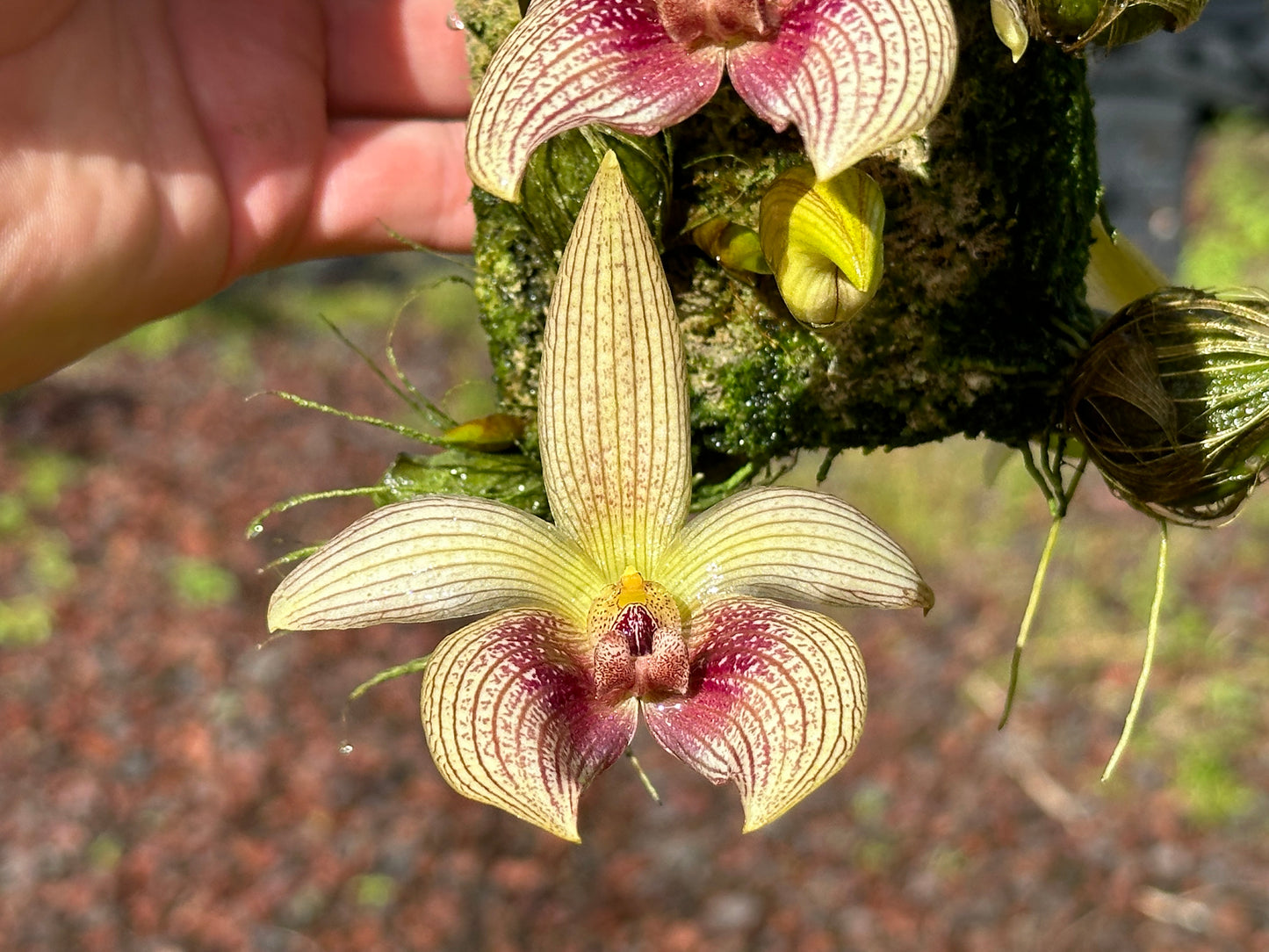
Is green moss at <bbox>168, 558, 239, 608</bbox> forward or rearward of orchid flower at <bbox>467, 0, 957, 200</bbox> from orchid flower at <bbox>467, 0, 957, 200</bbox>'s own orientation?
rearward

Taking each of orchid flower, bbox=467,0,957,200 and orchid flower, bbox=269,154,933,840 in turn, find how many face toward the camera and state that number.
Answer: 2

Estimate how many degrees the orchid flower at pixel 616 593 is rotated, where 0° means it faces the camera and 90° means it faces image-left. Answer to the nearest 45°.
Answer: approximately 0°

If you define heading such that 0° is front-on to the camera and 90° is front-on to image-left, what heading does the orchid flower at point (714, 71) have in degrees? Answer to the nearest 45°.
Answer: approximately 0°
